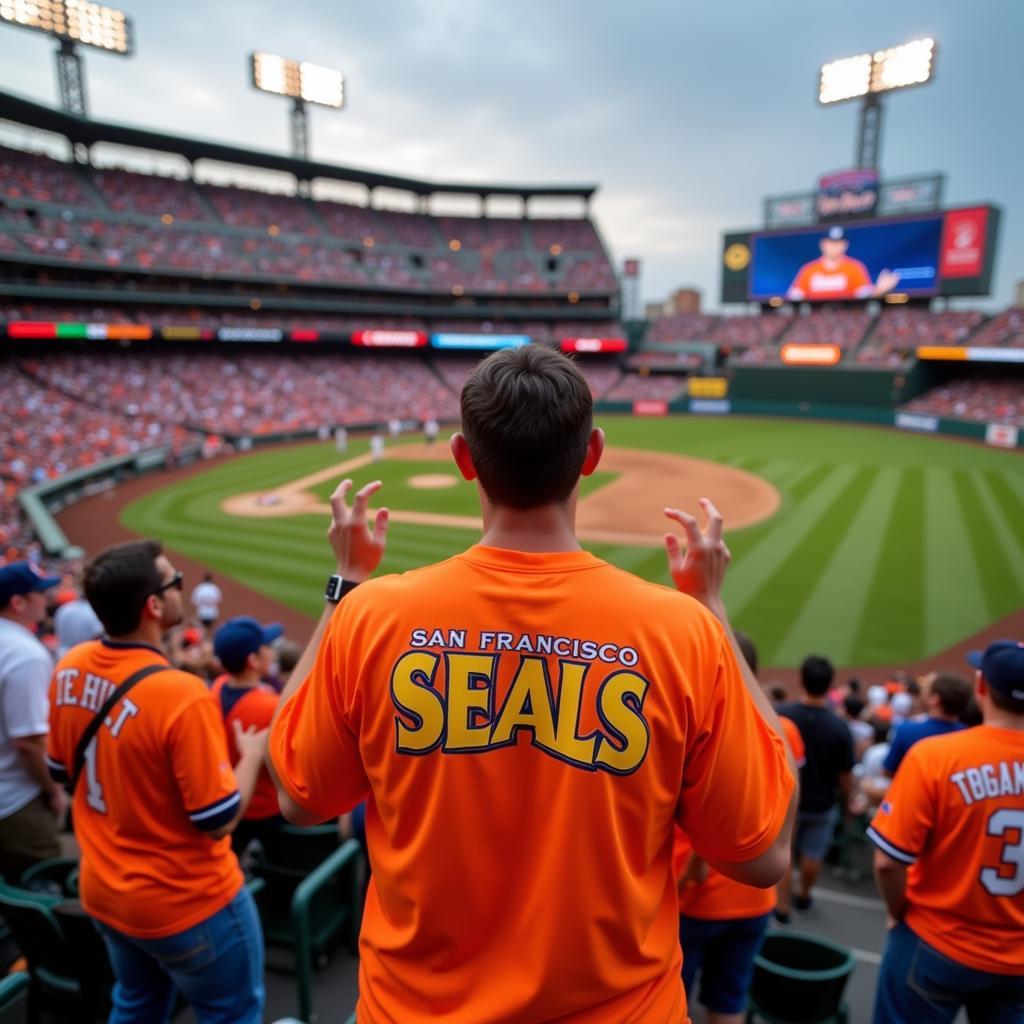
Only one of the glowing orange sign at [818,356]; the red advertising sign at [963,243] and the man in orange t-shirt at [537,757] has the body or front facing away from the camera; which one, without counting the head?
the man in orange t-shirt

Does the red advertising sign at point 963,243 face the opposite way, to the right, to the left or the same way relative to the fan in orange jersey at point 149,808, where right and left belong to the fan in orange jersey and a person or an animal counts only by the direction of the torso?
the opposite way

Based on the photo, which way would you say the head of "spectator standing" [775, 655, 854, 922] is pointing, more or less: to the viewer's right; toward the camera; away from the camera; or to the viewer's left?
away from the camera

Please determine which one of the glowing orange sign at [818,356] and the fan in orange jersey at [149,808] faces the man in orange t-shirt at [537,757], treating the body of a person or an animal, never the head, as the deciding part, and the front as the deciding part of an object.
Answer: the glowing orange sign

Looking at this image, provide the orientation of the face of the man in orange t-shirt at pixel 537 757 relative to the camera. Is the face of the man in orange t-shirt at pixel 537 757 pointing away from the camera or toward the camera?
away from the camera

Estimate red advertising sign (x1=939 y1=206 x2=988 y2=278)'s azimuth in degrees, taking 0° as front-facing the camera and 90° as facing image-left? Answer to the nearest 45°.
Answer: approximately 0°

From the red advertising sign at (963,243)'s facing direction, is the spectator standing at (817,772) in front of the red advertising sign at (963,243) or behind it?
in front

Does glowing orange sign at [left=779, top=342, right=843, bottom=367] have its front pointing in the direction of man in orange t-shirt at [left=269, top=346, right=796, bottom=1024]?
yes

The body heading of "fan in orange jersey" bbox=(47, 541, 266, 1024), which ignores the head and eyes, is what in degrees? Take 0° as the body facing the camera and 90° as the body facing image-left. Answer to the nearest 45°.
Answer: approximately 225°

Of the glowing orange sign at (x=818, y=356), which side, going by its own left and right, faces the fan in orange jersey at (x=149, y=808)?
front

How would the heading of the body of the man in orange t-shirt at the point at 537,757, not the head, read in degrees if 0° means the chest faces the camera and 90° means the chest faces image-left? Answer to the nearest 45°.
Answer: approximately 180°

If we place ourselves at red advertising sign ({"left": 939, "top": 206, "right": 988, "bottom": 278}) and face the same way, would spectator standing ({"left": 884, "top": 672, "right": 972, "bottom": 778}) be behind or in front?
in front
